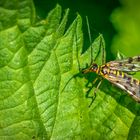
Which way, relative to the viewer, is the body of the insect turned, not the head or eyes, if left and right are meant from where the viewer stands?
facing to the left of the viewer
